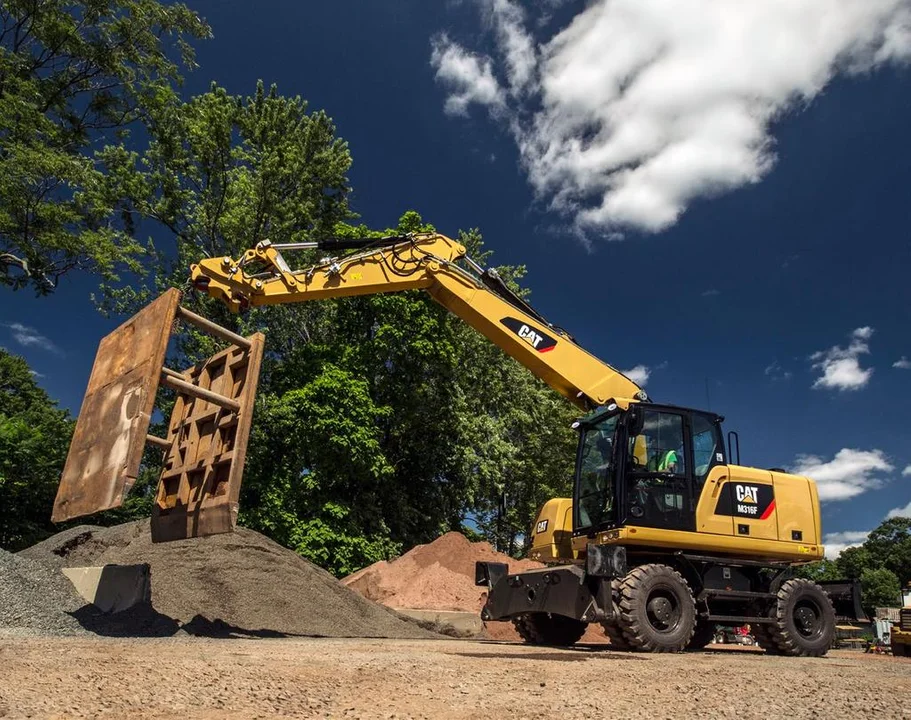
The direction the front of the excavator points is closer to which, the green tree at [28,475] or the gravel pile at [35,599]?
the gravel pile

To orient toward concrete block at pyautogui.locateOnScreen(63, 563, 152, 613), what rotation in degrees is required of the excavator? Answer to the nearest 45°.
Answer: approximately 45° to its right

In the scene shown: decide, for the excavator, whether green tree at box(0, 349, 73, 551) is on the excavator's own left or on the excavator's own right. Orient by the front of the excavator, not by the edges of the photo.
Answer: on the excavator's own right

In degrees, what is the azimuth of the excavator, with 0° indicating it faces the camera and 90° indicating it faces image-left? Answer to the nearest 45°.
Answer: approximately 45°

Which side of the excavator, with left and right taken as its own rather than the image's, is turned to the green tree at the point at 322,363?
right

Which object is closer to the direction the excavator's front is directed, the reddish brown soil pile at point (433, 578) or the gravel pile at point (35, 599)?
the gravel pile
